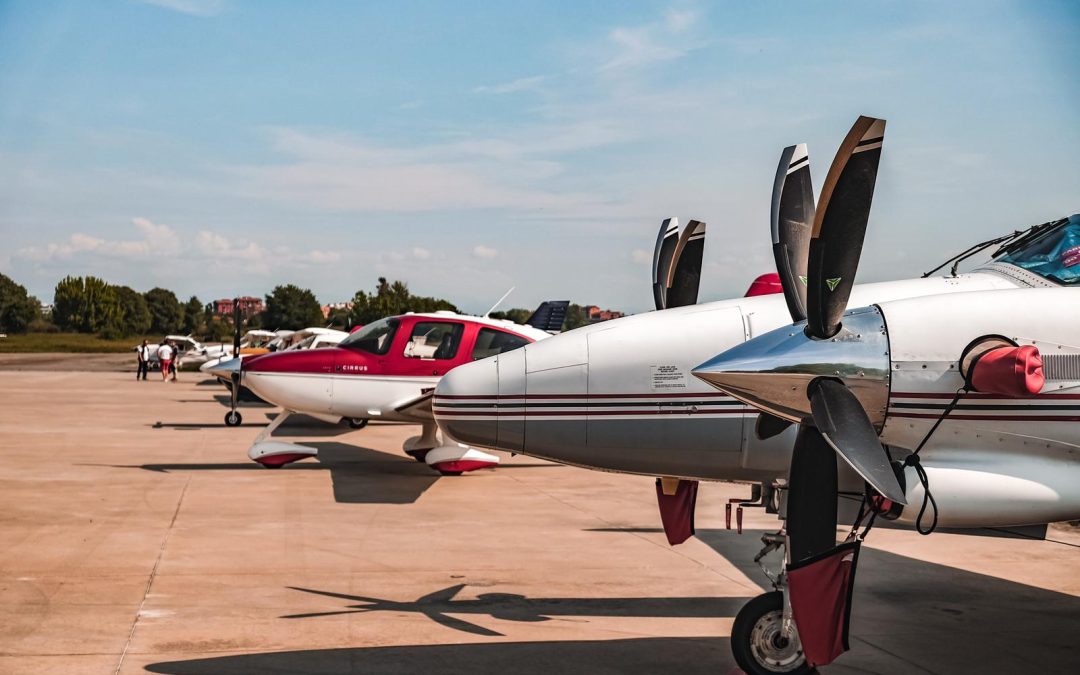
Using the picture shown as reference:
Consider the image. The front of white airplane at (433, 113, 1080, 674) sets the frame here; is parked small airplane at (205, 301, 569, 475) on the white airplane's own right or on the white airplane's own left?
on the white airplane's own right

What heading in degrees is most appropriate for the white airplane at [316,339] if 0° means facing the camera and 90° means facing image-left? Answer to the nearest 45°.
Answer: approximately 90°

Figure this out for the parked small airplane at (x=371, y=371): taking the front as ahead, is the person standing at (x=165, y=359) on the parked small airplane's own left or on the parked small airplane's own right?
on the parked small airplane's own right

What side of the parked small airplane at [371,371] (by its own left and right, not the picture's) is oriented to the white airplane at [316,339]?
right

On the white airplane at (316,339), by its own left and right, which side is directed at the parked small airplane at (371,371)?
left

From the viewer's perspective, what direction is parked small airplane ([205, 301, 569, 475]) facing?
to the viewer's left

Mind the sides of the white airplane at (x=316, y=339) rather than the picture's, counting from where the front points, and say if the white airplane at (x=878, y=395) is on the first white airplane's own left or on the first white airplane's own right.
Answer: on the first white airplane's own left

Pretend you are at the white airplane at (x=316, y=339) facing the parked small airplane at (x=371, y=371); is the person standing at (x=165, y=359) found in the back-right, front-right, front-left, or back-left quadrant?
back-right

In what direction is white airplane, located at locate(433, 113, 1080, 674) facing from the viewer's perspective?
to the viewer's left
